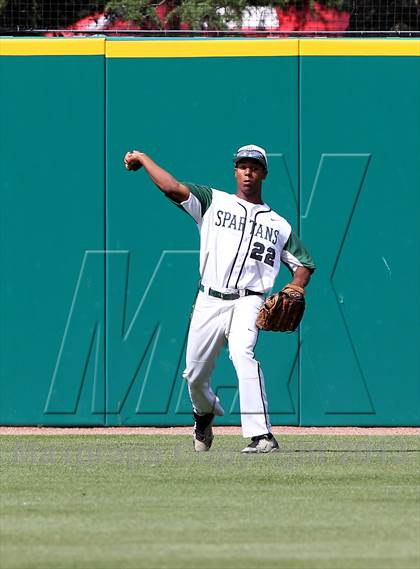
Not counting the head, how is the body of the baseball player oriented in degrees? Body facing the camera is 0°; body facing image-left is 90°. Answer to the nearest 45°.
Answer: approximately 0°
